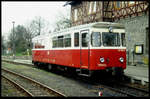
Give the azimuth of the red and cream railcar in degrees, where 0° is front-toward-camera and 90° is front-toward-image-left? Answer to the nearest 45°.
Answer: approximately 315°

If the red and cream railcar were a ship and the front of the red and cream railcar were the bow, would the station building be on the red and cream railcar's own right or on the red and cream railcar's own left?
on the red and cream railcar's own left
